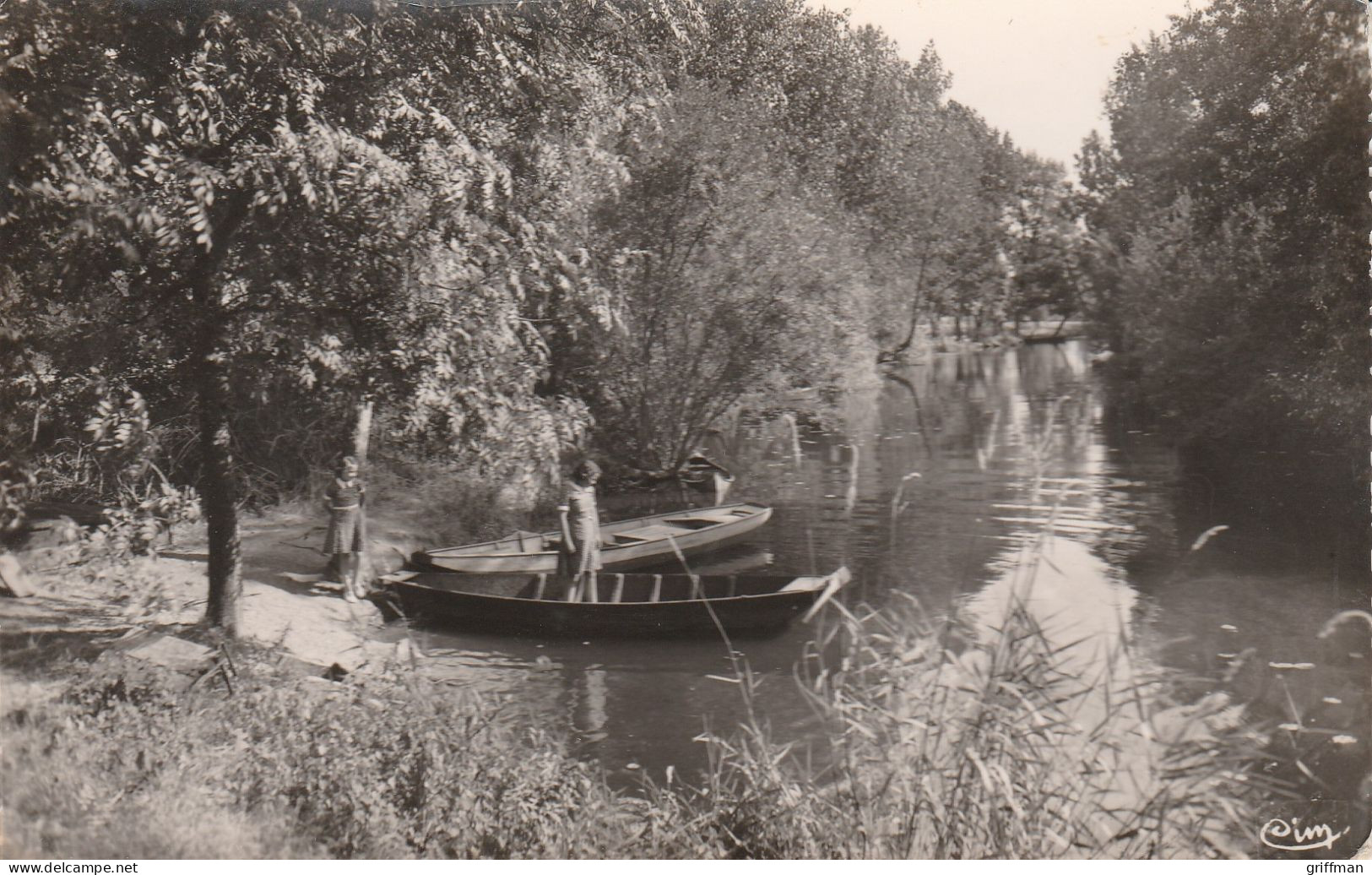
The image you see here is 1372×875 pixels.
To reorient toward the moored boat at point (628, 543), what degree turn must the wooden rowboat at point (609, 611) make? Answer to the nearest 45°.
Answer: approximately 90° to its left

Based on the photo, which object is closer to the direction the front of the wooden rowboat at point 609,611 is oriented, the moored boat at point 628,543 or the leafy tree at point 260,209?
the moored boat

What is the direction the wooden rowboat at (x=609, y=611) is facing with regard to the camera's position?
facing to the right of the viewer
